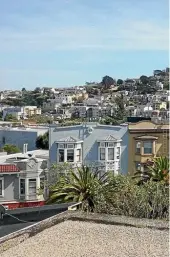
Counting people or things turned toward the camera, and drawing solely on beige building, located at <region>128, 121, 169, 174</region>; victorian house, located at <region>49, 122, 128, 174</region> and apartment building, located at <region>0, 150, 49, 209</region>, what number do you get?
3

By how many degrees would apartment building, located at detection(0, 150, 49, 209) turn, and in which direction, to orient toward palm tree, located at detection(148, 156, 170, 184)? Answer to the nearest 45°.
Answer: approximately 45° to its left

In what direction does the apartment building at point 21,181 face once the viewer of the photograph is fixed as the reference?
facing the viewer

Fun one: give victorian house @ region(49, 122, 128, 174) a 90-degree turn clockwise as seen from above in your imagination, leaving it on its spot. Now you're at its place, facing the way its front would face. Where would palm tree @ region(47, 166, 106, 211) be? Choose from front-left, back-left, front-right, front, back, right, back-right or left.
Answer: left

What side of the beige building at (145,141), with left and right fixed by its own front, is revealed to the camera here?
front

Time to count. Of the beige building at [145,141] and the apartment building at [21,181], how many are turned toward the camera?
2

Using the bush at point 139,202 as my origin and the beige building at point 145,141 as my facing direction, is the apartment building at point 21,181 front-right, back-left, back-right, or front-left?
front-left

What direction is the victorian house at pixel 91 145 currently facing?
toward the camera

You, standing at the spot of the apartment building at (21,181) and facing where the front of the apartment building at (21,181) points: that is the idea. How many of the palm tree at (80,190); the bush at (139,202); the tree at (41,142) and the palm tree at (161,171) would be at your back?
1

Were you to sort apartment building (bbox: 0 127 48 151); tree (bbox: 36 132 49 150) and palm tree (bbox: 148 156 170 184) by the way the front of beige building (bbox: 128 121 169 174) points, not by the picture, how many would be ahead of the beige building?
1

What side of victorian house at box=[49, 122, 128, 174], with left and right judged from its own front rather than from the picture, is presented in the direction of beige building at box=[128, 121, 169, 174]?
left

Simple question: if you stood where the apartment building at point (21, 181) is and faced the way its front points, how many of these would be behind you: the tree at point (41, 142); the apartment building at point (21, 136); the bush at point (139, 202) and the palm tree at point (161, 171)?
2

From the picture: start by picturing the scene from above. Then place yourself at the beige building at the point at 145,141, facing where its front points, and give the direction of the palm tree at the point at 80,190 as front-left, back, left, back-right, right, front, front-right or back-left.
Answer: front

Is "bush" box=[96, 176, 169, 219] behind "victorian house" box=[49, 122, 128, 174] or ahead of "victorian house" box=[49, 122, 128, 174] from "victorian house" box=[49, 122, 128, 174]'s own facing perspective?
ahead
